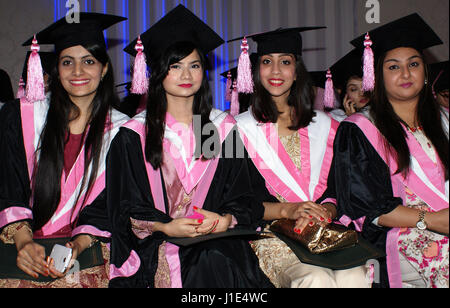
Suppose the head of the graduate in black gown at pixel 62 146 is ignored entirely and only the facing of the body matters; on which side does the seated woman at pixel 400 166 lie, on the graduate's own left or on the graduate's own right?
on the graduate's own left

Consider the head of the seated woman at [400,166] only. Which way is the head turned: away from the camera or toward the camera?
toward the camera

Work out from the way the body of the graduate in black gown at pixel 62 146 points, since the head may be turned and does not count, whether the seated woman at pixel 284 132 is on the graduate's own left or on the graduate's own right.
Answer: on the graduate's own left

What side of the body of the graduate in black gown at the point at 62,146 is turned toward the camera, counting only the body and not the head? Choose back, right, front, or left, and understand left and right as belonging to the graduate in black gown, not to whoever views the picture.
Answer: front

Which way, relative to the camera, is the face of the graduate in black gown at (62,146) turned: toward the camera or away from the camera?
toward the camera

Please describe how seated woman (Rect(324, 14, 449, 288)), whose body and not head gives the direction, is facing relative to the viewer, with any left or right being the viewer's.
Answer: facing the viewer and to the right of the viewer

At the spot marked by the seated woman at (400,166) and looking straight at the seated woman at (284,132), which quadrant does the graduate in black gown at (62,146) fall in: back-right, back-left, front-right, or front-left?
front-left

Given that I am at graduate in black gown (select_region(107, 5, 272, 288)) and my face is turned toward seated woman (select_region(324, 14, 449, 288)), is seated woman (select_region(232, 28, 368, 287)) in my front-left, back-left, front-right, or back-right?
front-left

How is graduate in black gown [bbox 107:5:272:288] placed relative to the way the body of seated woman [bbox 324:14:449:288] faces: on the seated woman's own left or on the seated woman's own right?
on the seated woman's own right

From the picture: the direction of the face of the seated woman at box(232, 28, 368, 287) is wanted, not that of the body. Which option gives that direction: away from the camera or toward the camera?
toward the camera

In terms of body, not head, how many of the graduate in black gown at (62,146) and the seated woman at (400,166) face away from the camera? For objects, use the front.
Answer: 0

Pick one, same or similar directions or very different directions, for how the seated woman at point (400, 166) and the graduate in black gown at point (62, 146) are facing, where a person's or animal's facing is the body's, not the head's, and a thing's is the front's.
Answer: same or similar directions

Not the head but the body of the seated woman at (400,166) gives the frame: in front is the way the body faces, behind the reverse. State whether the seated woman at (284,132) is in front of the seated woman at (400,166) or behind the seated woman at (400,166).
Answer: behind

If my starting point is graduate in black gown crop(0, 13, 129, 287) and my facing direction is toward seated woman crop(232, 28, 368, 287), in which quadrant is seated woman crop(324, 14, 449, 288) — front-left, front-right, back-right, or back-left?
front-right

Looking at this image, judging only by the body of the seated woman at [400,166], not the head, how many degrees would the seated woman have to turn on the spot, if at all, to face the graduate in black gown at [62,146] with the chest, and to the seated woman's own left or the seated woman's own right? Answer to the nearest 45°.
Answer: approximately 135° to the seated woman's own right
